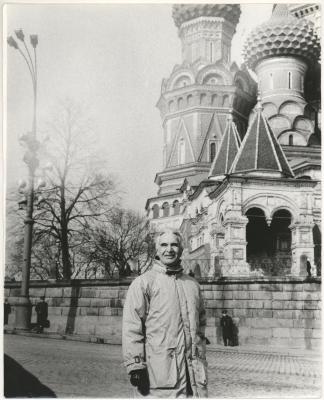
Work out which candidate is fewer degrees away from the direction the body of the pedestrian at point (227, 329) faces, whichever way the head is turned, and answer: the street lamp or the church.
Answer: the street lamp

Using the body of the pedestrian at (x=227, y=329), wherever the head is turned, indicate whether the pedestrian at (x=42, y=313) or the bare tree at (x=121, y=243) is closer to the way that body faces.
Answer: the pedestrian

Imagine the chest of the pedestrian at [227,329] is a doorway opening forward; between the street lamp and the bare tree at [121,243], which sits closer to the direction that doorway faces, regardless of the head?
the street lamp

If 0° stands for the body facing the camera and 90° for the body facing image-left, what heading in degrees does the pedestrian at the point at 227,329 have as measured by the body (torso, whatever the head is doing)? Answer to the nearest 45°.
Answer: approximately 45°

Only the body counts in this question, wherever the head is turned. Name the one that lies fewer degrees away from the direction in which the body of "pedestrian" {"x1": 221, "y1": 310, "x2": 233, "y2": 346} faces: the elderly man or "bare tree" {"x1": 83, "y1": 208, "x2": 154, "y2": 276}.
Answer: the elderly man

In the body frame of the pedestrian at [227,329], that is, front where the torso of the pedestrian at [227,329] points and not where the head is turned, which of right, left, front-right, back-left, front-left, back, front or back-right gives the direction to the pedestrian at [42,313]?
front-right

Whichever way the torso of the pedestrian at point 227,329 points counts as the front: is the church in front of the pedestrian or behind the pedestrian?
behind
